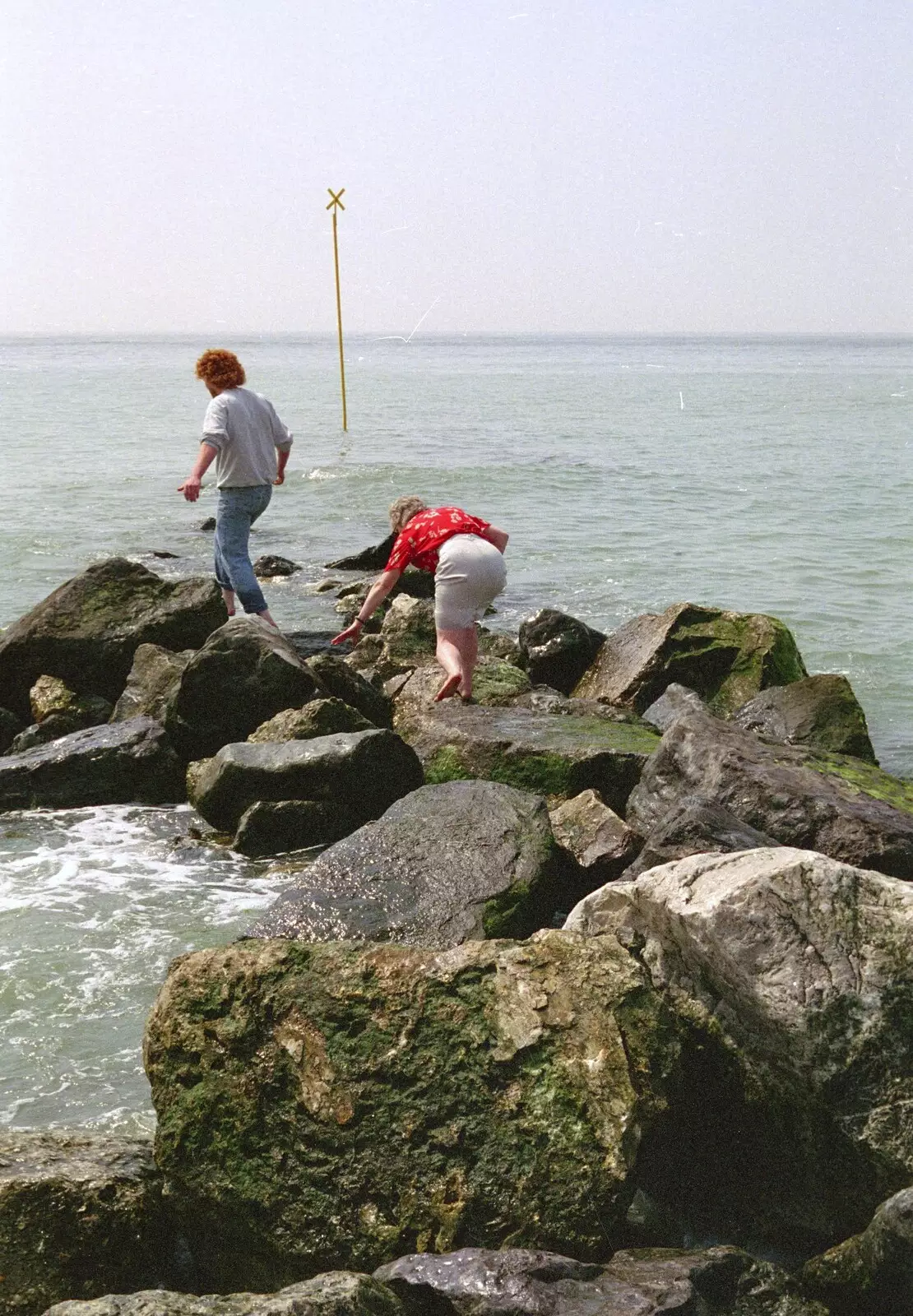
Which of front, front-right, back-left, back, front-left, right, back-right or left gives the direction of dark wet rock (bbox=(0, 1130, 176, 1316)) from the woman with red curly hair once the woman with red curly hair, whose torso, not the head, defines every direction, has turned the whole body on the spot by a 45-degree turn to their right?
back

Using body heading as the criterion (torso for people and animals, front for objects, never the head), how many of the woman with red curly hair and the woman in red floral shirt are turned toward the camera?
0

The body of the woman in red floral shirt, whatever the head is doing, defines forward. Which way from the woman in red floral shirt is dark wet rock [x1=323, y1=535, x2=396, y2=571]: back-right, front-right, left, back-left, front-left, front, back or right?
front-right

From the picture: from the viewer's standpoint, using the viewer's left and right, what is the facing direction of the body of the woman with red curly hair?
facing away from the viewer and to the left of the viewer

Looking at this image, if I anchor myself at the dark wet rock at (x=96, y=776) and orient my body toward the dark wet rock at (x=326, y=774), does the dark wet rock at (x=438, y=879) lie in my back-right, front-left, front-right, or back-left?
front-right

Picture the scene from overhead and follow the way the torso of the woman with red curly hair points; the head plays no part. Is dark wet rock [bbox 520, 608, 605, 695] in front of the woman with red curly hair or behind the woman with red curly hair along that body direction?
behind

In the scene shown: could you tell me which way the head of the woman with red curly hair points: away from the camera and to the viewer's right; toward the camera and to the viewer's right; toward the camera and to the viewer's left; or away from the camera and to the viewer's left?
away from the camera and to the viewer's left

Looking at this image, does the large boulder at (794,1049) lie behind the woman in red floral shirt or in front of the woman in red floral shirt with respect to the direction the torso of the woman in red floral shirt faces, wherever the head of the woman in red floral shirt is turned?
behind

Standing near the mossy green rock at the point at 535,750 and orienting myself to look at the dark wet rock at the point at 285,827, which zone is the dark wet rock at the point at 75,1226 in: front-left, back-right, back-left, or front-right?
front-left

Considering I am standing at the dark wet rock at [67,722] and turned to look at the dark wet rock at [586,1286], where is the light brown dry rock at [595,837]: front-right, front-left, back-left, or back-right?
front-left

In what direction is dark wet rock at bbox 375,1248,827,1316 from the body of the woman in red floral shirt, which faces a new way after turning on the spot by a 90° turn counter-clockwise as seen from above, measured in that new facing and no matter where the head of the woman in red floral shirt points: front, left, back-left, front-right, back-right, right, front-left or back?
front-left

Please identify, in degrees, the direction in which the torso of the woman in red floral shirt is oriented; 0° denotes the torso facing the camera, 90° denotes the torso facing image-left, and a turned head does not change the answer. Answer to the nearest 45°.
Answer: approximately 135°

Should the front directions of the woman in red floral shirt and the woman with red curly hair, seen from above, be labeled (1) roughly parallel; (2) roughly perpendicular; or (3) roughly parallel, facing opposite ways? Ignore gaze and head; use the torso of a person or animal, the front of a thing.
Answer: roughly parallel

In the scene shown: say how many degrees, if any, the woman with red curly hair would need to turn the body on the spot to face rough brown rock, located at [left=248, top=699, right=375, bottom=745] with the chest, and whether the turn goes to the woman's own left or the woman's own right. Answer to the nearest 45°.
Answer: approximately 135° to the woman's own left

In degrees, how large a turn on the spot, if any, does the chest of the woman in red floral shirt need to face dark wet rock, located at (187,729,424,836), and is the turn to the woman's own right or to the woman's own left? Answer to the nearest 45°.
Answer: approximately 90° to the woman's own left

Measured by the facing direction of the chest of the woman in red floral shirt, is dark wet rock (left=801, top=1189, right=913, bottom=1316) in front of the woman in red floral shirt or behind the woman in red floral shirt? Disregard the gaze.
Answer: behind
